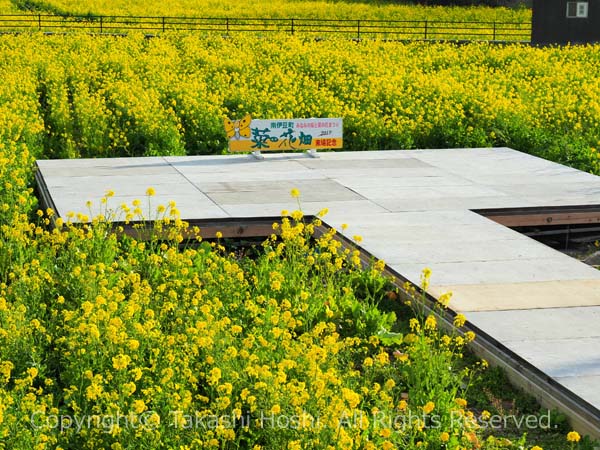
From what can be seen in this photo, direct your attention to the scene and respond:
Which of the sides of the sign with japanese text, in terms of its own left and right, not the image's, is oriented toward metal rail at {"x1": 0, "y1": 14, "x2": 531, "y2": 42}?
back

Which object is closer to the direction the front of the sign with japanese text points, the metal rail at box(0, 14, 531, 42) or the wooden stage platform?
the wooden stage platform

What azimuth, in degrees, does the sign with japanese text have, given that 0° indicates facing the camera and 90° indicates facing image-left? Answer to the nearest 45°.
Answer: approximately 0°
